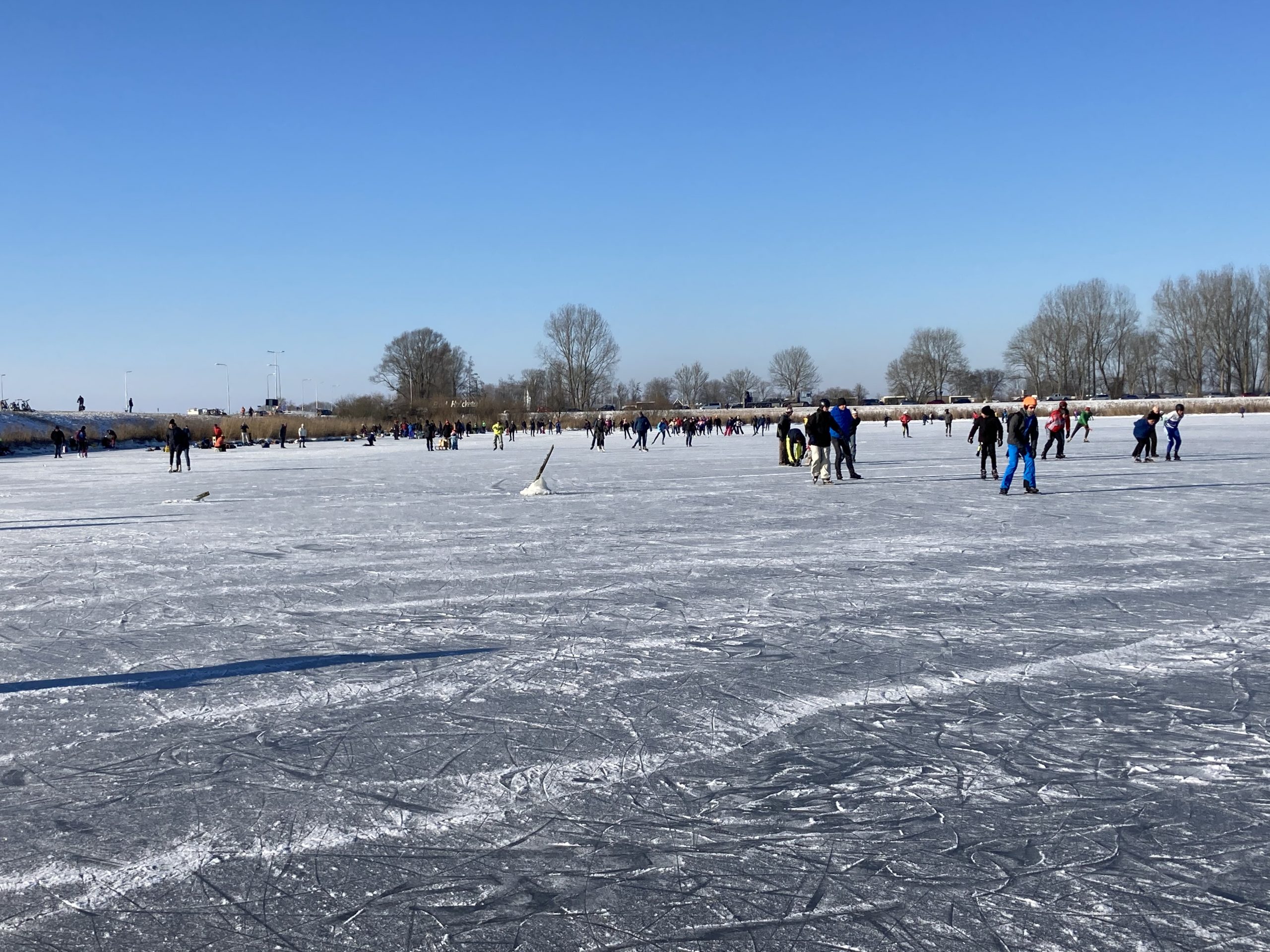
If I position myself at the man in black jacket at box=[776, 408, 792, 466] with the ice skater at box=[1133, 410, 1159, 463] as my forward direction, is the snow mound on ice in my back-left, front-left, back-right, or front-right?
back-right

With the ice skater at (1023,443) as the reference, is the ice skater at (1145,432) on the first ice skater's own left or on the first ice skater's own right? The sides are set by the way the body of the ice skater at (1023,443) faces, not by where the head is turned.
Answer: on the first ice skater's own left

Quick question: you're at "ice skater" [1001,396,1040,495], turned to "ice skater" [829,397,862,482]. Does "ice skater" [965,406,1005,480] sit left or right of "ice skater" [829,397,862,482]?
right

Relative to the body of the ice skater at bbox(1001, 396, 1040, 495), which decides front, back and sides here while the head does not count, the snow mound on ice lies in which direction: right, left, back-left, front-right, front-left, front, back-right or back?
back-right

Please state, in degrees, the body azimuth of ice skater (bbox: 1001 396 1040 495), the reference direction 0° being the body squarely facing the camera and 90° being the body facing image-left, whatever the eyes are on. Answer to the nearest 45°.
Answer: approximately 315°

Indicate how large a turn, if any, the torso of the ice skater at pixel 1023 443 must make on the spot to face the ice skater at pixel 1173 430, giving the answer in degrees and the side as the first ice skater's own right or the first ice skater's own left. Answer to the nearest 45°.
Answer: approximately 135° to the first ice skater's own left

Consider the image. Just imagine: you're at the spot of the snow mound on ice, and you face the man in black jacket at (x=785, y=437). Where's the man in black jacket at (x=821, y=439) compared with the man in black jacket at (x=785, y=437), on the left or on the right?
right

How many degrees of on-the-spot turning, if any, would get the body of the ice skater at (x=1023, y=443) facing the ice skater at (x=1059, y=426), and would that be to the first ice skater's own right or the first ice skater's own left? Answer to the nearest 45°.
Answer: approximately 135° to the first ice skater's own left

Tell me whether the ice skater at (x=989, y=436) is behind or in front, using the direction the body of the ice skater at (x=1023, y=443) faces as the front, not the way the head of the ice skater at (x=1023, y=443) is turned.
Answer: behind
